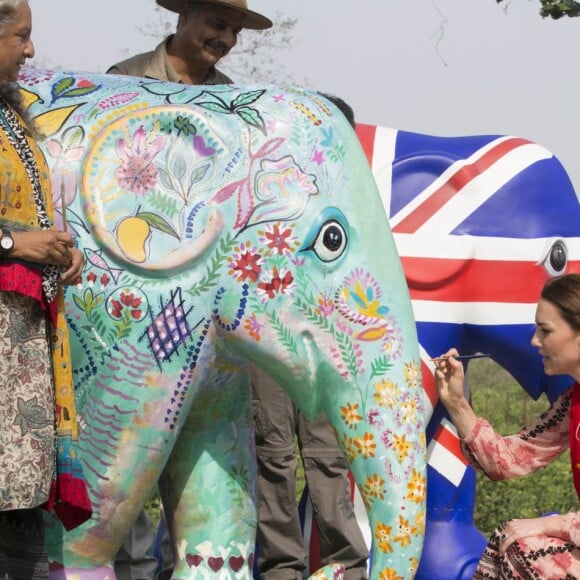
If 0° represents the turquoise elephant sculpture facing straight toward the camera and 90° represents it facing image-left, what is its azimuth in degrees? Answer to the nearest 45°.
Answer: approximately 270°

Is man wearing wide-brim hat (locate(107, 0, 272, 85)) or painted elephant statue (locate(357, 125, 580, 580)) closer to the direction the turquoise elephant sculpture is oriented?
the painted elephant statue

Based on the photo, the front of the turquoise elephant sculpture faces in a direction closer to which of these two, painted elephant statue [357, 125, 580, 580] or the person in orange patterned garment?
the painted elephant statue

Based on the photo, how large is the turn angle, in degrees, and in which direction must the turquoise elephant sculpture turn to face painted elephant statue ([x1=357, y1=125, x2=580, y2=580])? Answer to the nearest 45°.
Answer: approximately 45° to its left

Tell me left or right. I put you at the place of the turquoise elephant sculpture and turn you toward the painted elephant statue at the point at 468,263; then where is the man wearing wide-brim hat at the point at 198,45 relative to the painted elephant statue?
left

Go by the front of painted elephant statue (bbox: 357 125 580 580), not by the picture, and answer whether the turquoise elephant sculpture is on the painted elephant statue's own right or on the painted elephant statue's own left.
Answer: on the painted elephant statue's own right

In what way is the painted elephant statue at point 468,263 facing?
to the viewer's right

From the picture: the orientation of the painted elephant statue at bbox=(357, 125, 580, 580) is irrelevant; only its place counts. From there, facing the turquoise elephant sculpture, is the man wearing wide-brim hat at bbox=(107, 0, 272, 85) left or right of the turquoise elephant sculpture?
right

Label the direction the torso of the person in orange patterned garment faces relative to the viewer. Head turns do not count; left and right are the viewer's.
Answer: facing to the right of the viewer

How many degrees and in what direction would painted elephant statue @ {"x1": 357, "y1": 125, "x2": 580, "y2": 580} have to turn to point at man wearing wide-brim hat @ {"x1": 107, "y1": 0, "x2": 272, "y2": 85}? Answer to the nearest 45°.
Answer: approximately 180°
